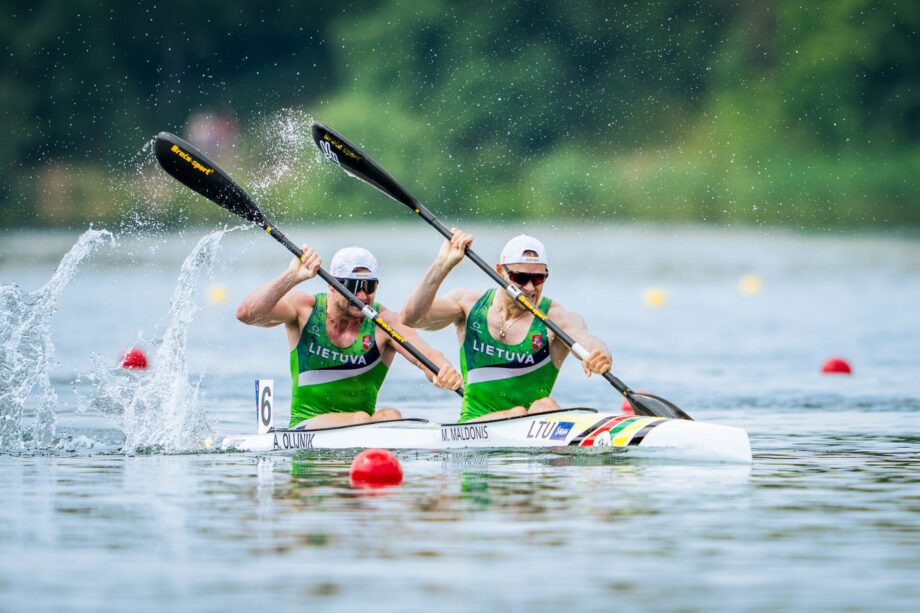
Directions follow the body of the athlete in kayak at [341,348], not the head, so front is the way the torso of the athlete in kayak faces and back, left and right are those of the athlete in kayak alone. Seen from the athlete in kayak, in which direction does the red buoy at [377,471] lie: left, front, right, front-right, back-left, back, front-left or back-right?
front-right

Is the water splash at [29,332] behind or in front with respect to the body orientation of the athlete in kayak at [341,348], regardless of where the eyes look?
behind

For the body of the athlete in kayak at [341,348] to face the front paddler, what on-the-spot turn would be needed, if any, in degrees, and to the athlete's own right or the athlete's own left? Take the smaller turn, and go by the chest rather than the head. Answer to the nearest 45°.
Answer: approximately 45° to the athlete's own left

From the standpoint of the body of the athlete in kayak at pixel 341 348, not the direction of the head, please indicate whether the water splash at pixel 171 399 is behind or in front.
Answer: behind

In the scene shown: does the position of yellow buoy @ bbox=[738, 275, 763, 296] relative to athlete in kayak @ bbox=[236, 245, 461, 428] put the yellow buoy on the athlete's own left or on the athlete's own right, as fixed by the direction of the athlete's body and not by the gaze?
on the athlete's own left

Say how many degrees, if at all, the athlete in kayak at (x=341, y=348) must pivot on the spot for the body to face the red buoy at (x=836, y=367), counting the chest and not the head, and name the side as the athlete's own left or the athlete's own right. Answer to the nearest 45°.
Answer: approximately 90° to the athlete's own left

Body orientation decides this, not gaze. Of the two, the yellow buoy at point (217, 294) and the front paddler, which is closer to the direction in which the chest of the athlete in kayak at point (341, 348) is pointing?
the front paddler

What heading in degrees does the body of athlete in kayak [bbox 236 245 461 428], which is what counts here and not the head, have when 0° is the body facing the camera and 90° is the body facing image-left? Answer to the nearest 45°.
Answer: approximately 315°

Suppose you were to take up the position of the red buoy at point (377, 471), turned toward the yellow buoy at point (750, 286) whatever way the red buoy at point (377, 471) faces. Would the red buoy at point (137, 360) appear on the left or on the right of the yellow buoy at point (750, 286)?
left
